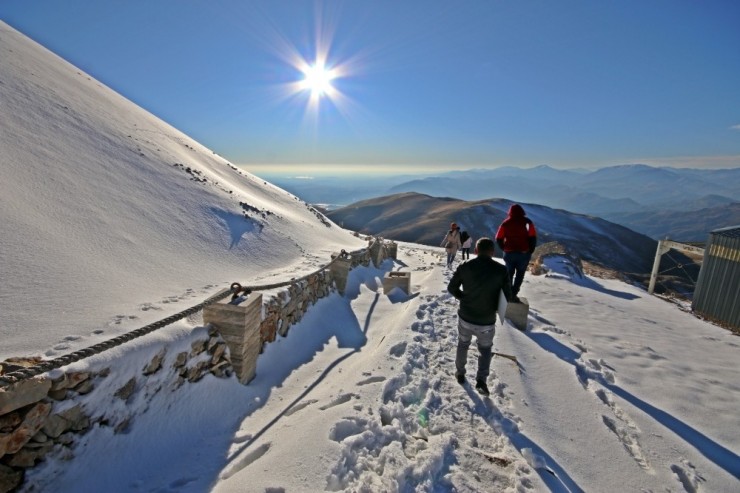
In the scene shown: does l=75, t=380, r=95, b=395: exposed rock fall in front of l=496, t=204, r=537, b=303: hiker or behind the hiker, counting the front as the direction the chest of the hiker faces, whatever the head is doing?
behind

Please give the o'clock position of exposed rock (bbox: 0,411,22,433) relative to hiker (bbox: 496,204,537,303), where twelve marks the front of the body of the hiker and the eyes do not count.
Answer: The exposed rock is roughly at 7 o'clock from the hiker.

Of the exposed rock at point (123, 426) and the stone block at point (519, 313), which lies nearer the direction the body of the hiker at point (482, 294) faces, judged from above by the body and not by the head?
the stone block

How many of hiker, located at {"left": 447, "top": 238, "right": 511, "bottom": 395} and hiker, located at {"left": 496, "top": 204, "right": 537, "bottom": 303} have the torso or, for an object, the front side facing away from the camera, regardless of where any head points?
2

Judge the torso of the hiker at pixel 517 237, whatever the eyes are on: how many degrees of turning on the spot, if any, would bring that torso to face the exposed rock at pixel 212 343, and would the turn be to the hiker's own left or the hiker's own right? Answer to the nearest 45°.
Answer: approximately 135° to the hiker's own left

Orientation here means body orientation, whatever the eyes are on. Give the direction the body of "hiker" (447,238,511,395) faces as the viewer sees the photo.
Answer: away from the camera

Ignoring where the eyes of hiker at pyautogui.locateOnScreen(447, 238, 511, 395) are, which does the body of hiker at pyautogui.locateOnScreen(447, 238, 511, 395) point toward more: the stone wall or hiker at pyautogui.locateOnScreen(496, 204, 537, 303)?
the hiker

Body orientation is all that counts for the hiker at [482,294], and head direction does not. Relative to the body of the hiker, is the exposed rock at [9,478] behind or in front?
behind

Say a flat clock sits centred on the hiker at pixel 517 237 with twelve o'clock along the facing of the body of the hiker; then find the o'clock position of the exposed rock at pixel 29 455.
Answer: The exposed rock is roughly at 7 o'clock from the hiker.

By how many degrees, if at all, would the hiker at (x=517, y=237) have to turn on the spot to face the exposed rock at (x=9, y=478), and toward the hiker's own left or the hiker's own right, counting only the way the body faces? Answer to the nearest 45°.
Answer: approximately 135° to the hiker's own left

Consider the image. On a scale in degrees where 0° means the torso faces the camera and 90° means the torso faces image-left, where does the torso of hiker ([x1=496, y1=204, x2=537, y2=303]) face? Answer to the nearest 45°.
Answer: approximately 180°
